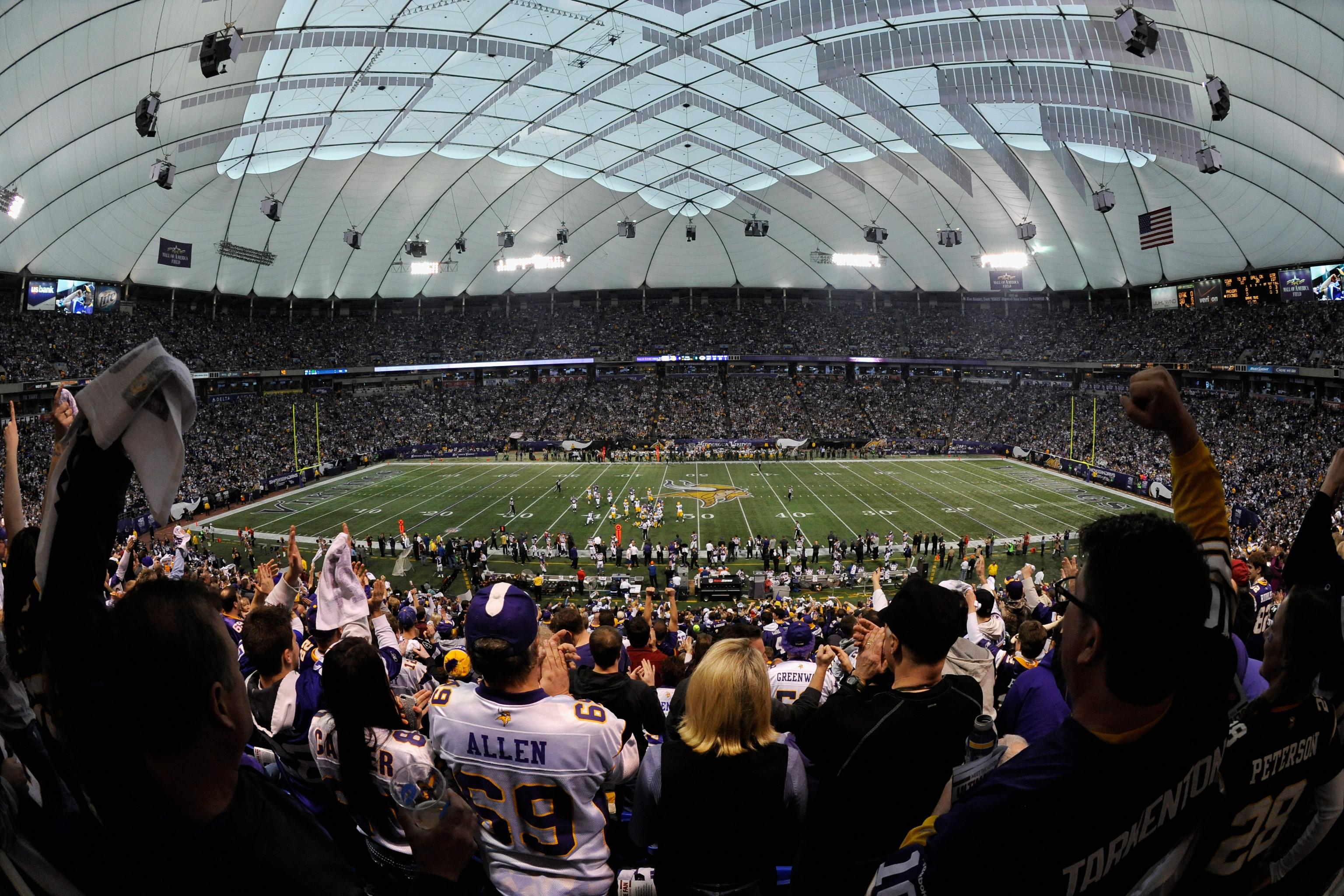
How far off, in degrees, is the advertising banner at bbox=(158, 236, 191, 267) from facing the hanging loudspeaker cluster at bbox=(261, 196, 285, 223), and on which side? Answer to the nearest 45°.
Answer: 0° — it already faces it

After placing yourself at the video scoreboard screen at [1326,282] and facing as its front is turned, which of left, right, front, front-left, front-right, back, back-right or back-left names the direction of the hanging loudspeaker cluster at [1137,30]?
front-left

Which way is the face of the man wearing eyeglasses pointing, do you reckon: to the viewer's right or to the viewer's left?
to the viewer's left

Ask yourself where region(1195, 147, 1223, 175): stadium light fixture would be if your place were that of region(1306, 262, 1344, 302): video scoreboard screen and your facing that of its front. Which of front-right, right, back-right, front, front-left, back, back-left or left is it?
front-left

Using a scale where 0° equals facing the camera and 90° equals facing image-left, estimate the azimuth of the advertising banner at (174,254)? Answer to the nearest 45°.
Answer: approximately 315°

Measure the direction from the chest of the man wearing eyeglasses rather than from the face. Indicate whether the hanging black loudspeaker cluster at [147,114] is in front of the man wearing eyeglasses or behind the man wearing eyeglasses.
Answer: in front

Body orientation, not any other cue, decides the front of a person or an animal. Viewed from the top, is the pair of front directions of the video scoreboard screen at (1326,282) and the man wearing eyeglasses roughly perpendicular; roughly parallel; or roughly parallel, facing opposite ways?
roughly perpendicular

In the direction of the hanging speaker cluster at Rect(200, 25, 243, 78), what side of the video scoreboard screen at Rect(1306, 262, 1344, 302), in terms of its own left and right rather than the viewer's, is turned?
front

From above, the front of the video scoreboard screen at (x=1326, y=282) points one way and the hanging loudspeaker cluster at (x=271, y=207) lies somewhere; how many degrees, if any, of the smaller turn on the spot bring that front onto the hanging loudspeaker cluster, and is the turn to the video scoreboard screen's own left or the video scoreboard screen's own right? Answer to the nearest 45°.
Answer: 0° — it already faces it

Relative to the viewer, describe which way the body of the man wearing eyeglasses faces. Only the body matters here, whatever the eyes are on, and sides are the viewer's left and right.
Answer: facing away from the viewer and to the left of the viewer

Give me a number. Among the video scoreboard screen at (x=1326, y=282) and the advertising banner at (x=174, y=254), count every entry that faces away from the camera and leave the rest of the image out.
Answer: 0

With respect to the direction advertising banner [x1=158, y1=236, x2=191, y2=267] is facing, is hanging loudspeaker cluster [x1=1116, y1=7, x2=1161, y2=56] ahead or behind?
ahead

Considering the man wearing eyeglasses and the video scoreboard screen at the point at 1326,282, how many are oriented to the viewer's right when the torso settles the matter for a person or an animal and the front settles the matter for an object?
0

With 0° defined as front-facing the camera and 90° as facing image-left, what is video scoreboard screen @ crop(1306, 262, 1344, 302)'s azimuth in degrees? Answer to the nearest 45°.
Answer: approximately 45°

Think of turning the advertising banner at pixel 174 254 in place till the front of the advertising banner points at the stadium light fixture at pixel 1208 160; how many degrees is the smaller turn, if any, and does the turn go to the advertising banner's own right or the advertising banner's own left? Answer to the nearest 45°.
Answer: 0° — it already faces it
